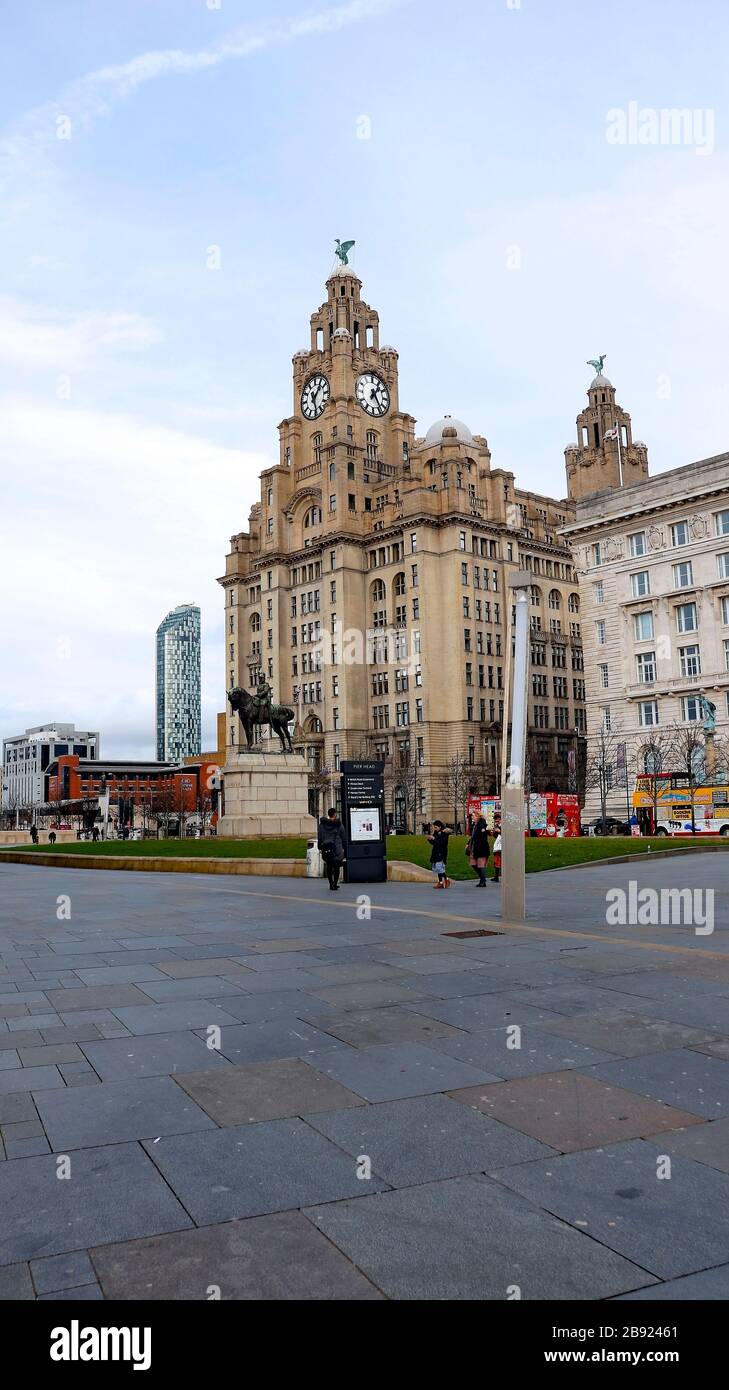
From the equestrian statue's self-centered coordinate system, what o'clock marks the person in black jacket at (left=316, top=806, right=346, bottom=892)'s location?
The person in black jacket is roughly at 9 o'clock from the equestrian statue.

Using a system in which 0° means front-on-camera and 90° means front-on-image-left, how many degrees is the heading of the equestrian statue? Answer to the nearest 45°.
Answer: approximately 90°

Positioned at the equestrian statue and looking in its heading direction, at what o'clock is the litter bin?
The litter bin is roughly at 9 o'clock from the equestrian statue.

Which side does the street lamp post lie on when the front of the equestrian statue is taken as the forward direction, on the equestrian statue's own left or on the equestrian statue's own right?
on the equestrian statue's own left
